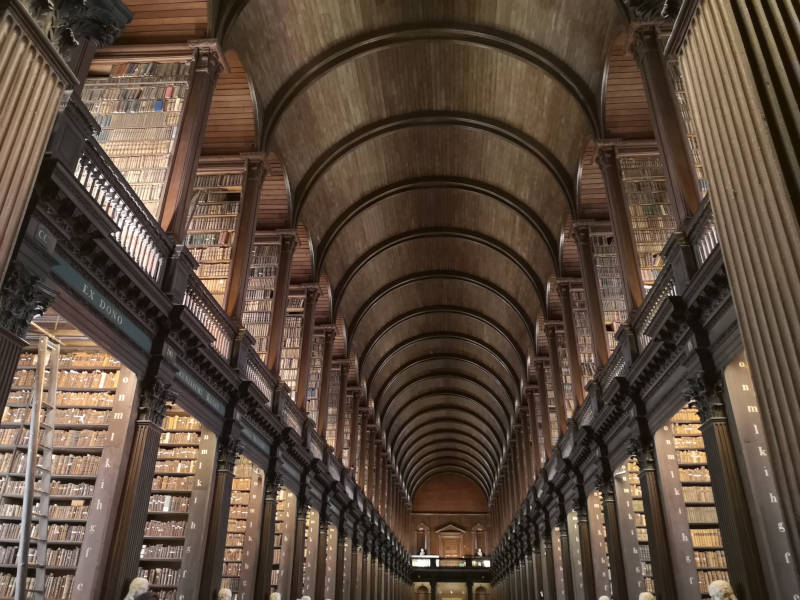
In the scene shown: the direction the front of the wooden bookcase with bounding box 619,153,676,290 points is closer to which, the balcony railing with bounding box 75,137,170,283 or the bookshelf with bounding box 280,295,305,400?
the balcony railing
